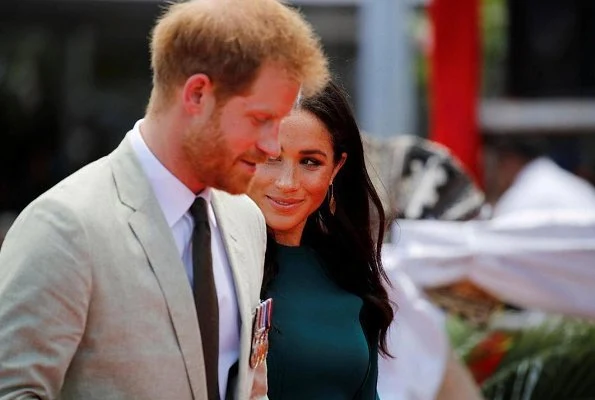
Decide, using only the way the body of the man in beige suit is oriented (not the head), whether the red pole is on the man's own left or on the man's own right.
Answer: on the man's own left

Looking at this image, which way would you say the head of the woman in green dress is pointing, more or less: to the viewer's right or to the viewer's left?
to the viewer's left

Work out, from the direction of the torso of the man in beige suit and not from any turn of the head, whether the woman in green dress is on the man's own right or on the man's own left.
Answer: on the man's own left

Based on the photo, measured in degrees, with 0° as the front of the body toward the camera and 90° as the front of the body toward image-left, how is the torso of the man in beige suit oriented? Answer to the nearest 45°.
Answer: approximately 315°
